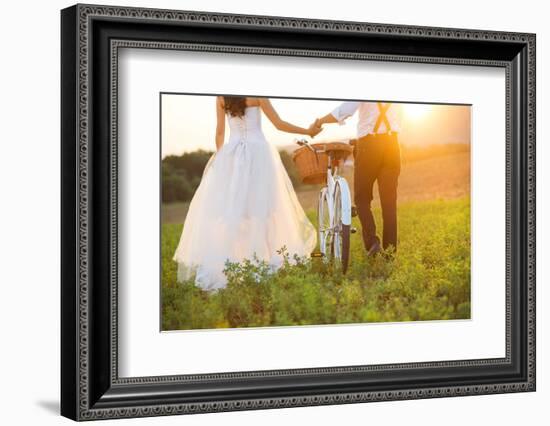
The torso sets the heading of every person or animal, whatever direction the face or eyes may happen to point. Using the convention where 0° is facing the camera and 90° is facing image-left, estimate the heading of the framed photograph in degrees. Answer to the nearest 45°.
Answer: approximately 315°
